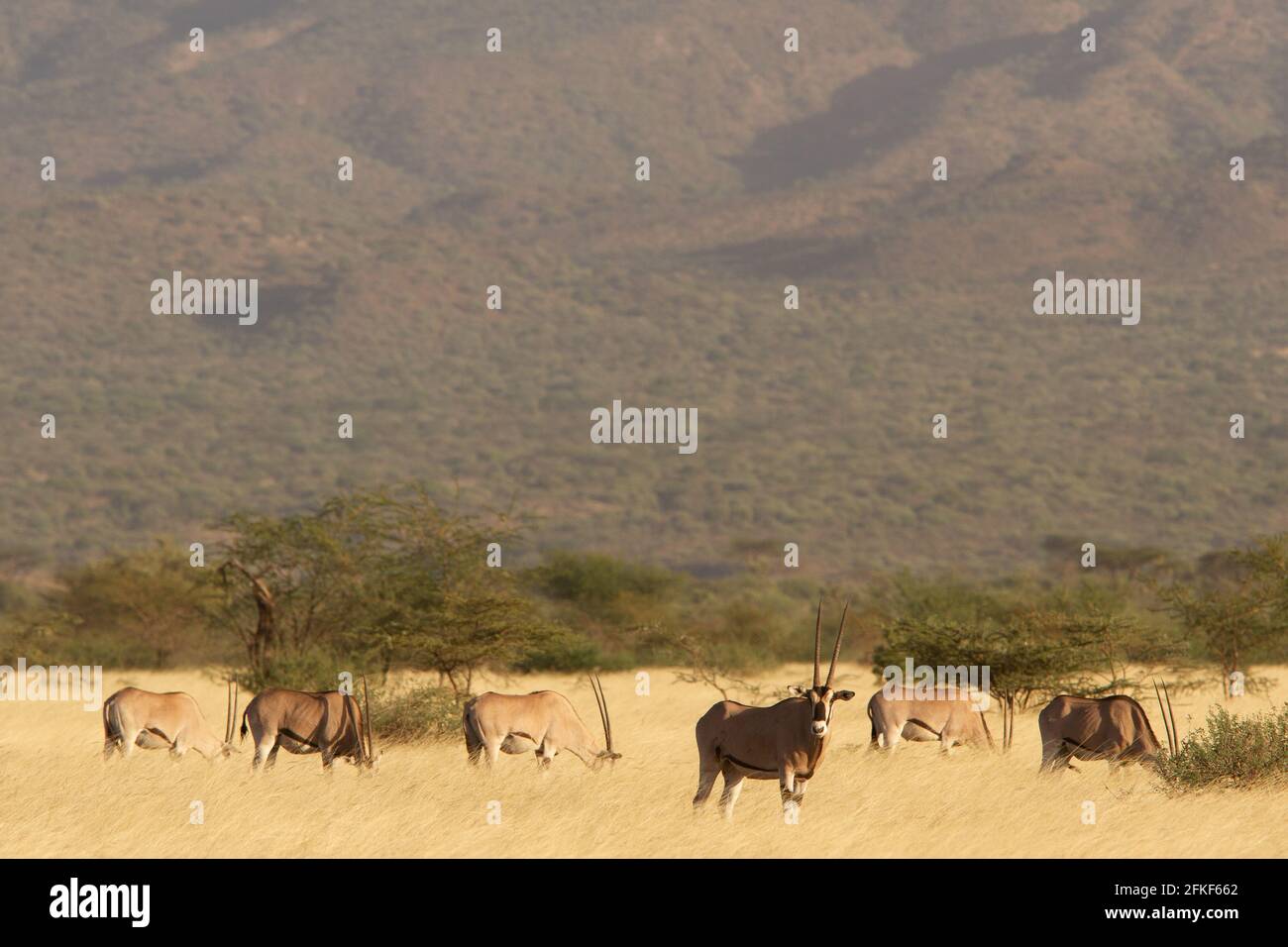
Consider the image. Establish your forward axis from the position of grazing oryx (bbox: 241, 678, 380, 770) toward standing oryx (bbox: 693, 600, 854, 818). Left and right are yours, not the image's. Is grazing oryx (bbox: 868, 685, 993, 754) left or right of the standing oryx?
left

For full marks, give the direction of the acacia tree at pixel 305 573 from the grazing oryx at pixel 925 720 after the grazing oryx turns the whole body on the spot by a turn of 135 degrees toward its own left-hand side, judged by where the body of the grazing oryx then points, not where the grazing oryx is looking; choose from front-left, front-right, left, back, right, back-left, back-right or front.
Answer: front

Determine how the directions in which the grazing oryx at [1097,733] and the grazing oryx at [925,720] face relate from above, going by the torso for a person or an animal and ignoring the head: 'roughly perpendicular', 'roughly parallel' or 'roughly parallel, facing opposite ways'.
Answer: roughly parallel

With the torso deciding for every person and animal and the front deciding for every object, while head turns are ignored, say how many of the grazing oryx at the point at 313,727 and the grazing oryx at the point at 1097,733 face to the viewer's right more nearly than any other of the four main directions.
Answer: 2

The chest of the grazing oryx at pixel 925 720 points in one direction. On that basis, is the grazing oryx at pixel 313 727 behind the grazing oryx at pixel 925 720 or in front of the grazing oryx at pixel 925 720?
behind

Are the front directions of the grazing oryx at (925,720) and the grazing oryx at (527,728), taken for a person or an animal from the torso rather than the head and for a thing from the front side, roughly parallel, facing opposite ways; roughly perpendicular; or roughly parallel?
roughly parallel

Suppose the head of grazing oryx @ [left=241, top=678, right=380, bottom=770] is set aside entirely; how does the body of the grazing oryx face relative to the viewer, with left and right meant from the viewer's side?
facing to the right of the viewer

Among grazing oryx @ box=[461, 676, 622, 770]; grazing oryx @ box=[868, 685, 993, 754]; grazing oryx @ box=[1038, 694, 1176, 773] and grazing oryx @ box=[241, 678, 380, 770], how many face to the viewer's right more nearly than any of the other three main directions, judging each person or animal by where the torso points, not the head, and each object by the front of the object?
4

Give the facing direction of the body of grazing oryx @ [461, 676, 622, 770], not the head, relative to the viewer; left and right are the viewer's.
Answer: facing to the right of the viewer

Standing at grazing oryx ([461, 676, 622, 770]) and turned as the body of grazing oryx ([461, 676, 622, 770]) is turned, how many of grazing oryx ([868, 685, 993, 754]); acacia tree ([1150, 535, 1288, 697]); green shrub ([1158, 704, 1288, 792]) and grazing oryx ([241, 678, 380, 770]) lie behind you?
1

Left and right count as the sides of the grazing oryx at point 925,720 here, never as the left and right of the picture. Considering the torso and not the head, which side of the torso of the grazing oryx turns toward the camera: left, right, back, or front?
right

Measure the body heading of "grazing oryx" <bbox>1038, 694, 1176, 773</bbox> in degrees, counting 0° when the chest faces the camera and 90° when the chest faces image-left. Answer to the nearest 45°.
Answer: approximately 270°

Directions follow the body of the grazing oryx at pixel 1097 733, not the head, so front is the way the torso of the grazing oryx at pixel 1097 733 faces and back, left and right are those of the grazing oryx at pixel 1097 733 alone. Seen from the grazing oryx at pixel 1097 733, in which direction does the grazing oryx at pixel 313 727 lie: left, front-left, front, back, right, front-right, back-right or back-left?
back

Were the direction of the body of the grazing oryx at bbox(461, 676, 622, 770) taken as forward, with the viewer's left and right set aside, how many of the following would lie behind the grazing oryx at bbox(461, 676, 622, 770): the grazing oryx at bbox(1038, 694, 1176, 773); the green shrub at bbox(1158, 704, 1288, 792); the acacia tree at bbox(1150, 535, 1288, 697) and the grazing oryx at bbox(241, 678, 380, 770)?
1

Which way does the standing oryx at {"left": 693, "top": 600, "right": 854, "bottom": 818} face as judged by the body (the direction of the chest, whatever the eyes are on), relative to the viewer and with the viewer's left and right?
facing the viewer and to the right of the viewer

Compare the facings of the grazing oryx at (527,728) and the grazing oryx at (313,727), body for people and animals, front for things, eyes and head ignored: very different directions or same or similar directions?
same or similar directions

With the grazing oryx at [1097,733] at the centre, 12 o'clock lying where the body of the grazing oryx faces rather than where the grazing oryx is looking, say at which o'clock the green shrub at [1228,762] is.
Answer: The green shrub is roughly at 1 o'clock from the grazing oryx.
